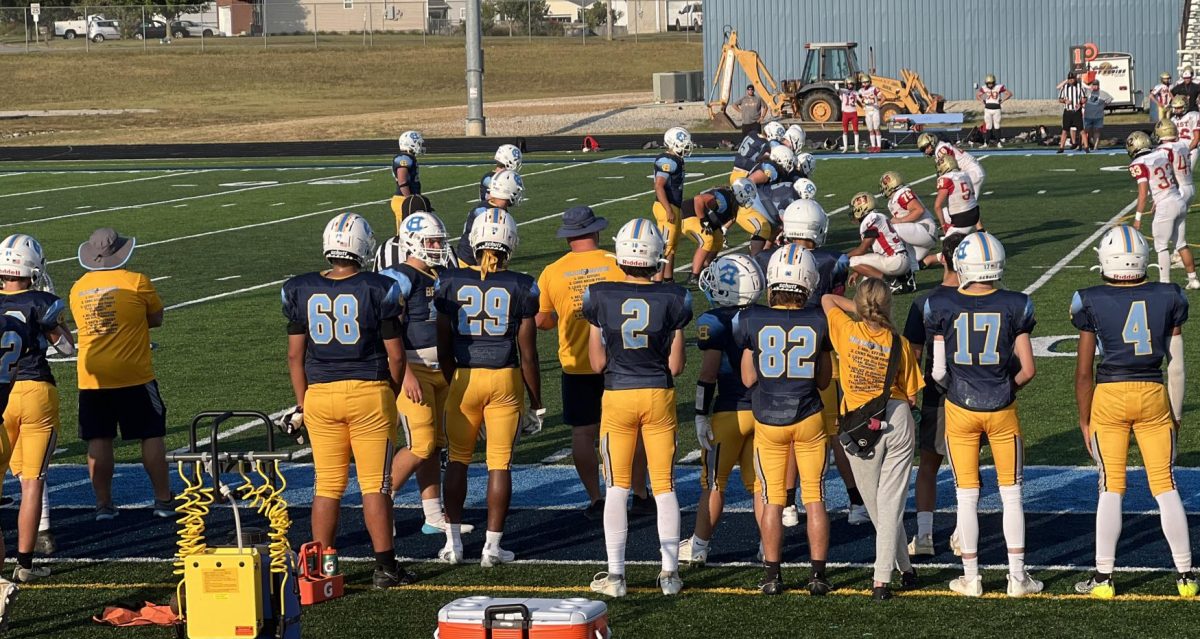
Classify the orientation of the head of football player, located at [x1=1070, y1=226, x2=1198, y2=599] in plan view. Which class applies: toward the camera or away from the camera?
away from the camera

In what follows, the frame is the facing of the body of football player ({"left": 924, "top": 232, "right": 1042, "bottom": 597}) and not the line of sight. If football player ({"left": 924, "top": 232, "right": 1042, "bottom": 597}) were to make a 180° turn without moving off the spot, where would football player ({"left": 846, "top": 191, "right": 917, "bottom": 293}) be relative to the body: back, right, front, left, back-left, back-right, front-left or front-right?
back

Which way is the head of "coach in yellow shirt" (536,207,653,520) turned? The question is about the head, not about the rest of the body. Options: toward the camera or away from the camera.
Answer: away from the camera

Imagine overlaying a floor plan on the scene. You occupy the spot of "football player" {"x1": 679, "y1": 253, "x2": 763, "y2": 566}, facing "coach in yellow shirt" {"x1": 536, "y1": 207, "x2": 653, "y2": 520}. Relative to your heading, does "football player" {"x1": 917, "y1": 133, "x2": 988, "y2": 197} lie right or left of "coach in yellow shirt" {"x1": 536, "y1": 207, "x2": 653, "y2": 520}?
right

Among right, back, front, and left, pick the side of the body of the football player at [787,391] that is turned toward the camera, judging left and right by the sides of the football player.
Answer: back

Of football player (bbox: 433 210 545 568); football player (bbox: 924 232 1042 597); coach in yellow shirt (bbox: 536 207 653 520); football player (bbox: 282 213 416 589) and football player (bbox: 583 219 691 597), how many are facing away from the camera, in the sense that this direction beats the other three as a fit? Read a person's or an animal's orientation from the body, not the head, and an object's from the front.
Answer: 5

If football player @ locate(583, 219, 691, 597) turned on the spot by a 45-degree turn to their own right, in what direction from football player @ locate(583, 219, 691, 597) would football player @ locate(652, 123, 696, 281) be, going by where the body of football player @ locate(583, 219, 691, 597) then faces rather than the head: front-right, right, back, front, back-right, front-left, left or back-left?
front-left

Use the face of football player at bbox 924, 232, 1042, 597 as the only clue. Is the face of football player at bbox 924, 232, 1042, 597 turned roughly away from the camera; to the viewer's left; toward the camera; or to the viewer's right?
away from the camera

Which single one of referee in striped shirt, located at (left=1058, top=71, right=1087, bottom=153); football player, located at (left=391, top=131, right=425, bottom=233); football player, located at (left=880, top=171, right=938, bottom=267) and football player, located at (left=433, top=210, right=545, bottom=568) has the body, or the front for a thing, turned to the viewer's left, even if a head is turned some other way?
football player, located at (left=880, top=171, right=938, bottom=267)

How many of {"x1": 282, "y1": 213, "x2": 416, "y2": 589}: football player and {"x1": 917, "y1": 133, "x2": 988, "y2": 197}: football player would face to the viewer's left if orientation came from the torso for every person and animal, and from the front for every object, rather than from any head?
1

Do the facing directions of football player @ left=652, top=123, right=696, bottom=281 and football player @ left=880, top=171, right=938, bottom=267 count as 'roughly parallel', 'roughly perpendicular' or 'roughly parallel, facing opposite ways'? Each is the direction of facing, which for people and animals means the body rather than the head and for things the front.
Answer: roughly parallel, facing opposite ways

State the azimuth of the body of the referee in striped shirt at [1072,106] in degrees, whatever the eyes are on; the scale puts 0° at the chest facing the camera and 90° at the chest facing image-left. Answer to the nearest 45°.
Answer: approximately 0°

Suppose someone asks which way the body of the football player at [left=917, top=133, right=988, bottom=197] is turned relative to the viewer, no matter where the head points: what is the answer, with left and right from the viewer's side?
facing to the left of the viewer

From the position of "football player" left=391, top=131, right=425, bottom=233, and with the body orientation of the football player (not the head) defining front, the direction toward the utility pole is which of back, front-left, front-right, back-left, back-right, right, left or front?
left

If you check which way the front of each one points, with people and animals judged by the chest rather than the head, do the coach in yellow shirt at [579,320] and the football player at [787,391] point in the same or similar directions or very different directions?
same or similar directions

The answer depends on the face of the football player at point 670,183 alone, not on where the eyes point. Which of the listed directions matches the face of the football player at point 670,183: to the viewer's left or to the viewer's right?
to the viewer's right

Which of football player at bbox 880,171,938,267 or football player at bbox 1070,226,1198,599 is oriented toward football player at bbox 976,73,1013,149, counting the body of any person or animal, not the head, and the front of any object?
football player at bbox 1070,226,1198,599

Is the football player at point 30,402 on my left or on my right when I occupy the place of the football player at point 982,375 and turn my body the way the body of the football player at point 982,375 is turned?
on my left

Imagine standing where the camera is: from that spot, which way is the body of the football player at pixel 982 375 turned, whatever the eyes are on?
away from the camera

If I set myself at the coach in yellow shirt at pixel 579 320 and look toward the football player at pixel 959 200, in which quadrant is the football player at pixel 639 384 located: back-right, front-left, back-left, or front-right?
back-right
